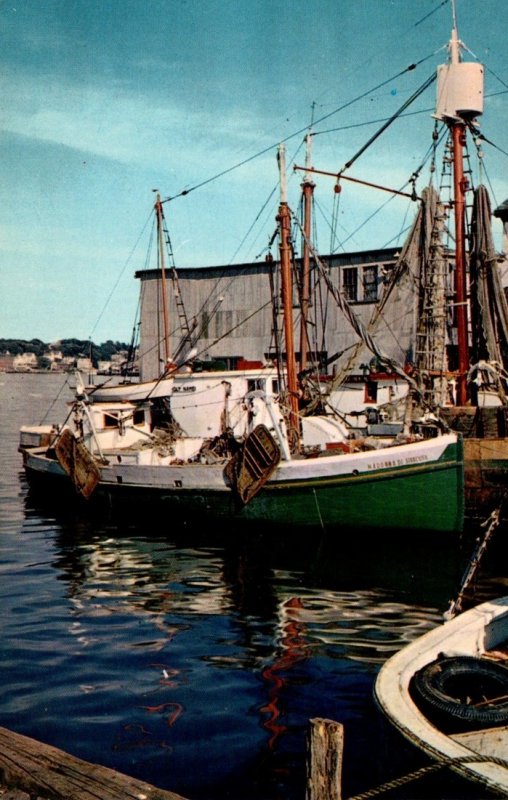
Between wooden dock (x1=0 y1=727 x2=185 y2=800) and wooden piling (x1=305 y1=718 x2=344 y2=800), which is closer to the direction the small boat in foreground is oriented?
the wooden dock

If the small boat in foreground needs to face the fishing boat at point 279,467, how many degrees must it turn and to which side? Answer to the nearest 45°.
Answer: approximately 90° to its right

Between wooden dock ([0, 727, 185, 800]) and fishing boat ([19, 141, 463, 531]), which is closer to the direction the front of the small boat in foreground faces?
the wooden dock

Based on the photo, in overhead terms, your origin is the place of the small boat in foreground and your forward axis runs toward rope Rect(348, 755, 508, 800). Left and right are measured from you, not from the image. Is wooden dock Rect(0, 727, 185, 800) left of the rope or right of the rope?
right

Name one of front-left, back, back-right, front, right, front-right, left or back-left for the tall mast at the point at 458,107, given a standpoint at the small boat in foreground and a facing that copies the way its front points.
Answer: right

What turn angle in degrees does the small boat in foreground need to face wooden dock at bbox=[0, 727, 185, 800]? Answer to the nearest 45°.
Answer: approximately 45° to its left

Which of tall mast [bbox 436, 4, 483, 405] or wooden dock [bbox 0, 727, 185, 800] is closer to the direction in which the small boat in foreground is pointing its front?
the wooden dock

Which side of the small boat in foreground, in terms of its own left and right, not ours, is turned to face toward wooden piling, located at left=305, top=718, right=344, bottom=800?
left

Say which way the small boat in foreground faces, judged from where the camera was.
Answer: facing to the left of the viewer

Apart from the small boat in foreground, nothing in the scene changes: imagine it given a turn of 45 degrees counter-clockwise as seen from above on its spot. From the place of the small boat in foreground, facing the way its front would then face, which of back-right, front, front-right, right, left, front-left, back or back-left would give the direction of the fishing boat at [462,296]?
back-right

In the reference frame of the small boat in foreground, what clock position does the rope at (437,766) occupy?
The rope is roughly at 9 o'clock from the small boat in foreground.
